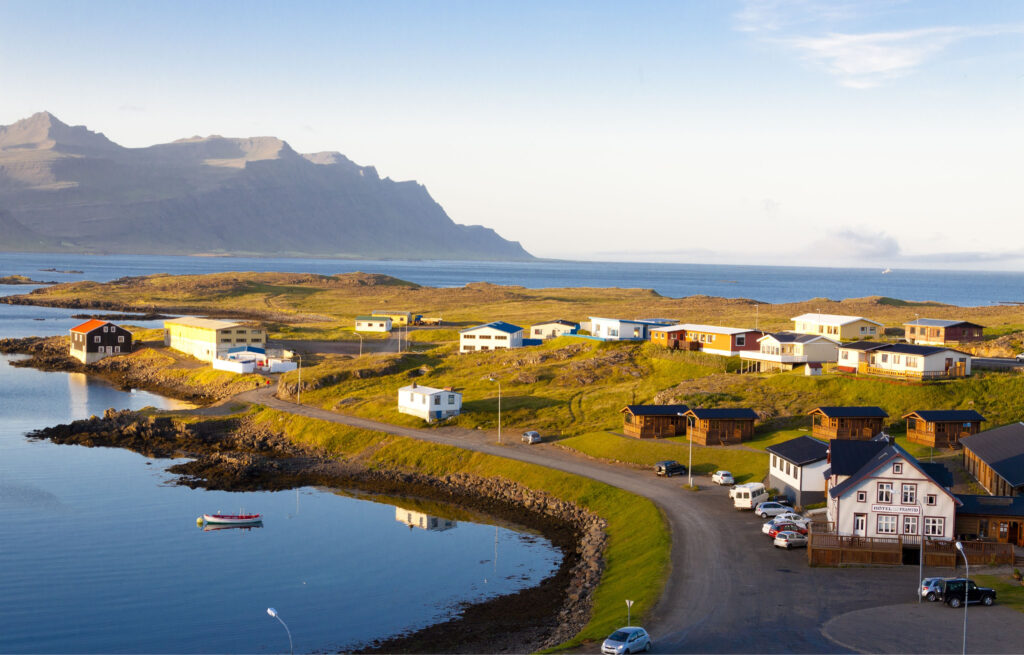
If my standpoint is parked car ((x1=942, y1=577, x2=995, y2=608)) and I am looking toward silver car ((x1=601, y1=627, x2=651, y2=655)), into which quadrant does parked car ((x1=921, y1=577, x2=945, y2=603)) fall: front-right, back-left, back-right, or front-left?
front-right

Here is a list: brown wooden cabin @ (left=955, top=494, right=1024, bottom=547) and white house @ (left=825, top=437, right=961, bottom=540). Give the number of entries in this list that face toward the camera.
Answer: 2

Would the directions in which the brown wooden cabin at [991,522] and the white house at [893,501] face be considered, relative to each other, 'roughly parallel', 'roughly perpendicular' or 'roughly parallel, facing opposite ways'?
roughly parallel

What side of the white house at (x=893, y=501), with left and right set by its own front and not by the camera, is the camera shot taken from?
front

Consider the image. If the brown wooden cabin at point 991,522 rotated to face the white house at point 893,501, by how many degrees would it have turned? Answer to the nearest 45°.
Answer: approximately 45° to its right

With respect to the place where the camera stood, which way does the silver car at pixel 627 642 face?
facing the viewer and to the left of the viewer

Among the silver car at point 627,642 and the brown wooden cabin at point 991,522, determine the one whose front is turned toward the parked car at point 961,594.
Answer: the brown wooden cabin

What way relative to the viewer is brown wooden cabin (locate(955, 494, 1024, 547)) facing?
toward the camera

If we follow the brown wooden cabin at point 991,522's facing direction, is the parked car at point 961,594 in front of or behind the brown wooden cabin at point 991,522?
in front

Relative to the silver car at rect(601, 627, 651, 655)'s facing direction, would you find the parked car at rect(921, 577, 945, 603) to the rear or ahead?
to the rear

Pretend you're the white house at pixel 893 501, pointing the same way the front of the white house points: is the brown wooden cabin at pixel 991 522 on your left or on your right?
on your left

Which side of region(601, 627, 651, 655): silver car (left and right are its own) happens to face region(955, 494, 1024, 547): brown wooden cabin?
back

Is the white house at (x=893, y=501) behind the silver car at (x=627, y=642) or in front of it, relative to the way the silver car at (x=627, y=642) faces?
behind

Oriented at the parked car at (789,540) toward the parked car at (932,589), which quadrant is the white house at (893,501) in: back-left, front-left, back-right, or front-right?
front-left

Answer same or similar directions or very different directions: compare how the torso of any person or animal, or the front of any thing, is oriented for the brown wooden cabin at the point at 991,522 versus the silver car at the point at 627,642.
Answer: same or similar directions
